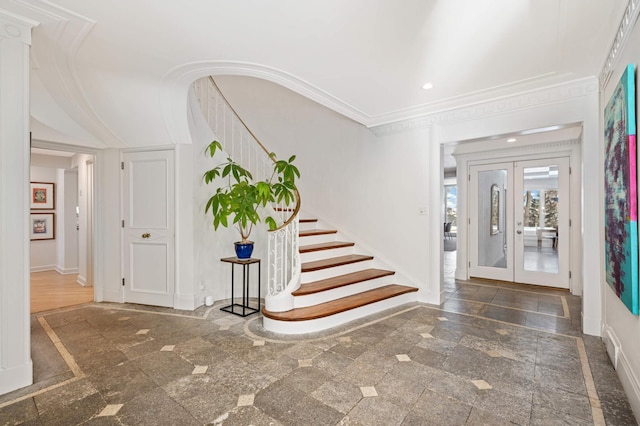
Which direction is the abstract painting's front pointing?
to the viewer's left

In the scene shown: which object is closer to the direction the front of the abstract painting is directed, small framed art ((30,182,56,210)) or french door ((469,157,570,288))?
the small framed art

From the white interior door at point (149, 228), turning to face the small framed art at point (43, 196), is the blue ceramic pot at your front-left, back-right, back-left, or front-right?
back-right

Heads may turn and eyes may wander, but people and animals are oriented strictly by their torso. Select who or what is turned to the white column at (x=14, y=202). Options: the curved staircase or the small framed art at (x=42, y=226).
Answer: the small framed art

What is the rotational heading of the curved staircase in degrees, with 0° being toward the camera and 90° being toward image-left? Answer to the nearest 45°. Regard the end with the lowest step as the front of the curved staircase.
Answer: approximately 315°

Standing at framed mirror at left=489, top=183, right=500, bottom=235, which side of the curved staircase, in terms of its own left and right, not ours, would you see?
left

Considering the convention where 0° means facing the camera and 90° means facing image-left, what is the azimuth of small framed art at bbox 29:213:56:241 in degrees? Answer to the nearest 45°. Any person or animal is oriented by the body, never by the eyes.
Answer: approximately 0°
